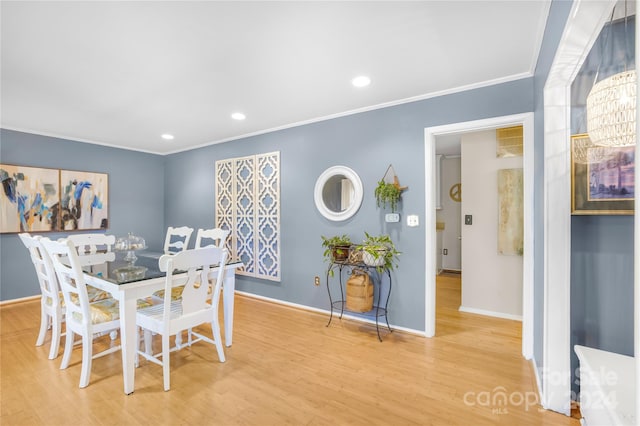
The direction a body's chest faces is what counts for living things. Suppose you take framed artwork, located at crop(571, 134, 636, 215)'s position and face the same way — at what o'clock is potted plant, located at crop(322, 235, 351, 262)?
The potted plant is roughly at 3 o'clock from the framed artwork.

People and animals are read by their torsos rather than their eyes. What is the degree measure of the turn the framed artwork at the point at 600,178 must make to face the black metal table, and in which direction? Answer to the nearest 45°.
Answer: approximately 90° to its right

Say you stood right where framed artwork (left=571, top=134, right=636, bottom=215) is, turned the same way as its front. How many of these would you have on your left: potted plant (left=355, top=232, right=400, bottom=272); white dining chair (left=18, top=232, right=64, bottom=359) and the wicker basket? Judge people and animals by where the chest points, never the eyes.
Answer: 0

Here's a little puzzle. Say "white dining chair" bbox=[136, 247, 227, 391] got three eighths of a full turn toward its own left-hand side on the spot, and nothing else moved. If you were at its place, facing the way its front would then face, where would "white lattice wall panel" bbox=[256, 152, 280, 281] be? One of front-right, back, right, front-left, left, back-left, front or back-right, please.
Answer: back-left

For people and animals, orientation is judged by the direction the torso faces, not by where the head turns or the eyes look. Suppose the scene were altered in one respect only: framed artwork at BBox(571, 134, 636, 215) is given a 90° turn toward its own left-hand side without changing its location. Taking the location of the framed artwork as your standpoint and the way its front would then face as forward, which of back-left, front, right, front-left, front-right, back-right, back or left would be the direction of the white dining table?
back-right

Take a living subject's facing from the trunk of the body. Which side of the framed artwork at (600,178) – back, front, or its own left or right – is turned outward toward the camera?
front

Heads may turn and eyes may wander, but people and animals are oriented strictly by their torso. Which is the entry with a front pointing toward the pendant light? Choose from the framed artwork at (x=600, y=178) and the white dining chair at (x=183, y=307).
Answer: the framed artwork

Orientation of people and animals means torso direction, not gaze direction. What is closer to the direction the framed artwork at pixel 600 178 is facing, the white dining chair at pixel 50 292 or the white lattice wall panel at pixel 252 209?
the white dining chair

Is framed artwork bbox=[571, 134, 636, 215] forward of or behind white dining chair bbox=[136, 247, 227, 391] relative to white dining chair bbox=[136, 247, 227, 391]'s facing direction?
behind

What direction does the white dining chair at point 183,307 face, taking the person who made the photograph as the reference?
facing away from the viewer and to the left of the viewer

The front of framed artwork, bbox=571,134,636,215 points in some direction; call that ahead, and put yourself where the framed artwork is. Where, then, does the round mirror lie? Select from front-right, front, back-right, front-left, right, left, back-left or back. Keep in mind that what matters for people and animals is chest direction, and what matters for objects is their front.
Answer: right
